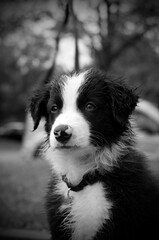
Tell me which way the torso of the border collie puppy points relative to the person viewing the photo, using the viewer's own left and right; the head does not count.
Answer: facing the viewer and to the left of the viewer
